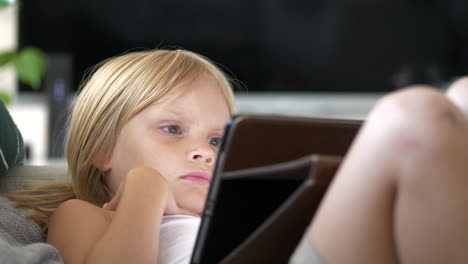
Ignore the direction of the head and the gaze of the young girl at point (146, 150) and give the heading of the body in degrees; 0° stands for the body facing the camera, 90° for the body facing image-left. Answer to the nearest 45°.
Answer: approximately 315°
